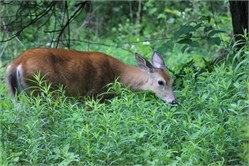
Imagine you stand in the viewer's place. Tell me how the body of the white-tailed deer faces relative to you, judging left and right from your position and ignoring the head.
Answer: facing to the right of the viewer

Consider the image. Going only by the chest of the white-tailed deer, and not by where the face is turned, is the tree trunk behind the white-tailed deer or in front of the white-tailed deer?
in front
